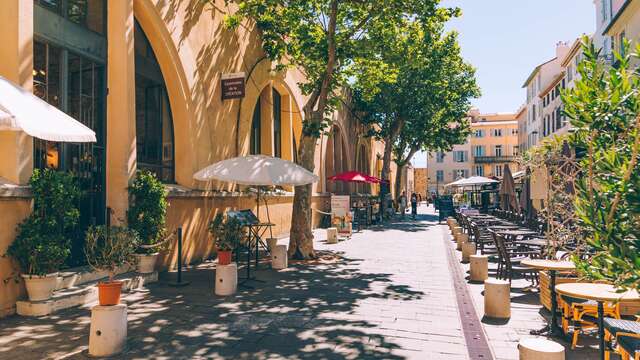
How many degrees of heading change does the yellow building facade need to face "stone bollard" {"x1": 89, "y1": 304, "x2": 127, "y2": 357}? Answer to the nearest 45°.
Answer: approximately 45° to its right

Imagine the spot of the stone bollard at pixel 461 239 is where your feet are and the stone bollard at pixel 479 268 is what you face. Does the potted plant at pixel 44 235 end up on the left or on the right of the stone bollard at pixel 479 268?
right

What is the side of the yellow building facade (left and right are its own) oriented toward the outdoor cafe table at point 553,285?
front

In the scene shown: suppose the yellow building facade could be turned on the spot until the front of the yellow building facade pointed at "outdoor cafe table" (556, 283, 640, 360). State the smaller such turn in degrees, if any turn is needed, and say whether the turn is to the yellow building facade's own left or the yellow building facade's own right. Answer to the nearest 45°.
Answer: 0° — it already faces it

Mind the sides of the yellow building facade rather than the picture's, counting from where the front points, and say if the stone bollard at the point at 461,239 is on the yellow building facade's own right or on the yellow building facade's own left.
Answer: on the yellow building facade's own left

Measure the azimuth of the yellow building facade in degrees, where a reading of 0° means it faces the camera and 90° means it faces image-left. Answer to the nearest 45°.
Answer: approximately 315°

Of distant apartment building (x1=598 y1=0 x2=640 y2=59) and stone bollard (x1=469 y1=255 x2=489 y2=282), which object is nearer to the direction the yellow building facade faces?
the stone bollard
